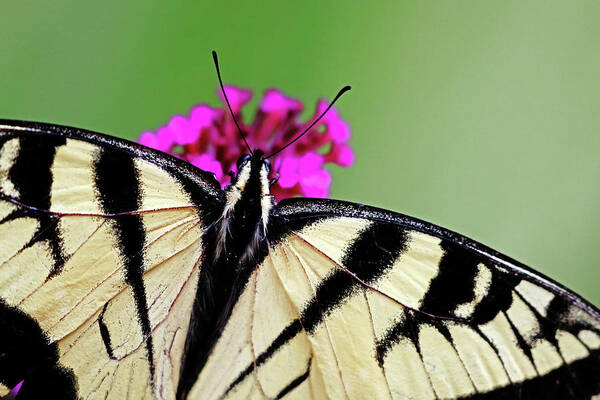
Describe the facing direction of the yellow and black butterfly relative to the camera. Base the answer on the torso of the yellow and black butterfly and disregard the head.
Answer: away from the camera
